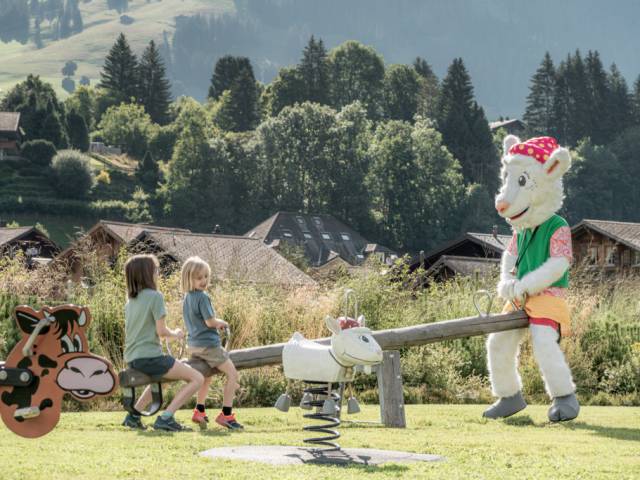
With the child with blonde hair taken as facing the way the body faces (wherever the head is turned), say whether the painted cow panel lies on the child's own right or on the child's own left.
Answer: on the child's own right

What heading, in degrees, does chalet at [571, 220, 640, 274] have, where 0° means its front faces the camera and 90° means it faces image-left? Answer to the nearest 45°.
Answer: approximately 45°

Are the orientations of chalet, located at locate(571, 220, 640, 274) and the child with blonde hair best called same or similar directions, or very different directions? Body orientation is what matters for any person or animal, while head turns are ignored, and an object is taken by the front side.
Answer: very different directions

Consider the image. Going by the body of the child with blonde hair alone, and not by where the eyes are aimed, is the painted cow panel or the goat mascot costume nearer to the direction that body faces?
the goat mascot costume

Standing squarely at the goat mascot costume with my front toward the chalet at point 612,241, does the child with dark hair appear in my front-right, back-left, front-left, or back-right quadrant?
back-left

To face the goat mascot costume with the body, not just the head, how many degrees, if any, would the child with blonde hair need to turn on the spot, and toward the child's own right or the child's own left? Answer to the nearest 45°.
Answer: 0° — they already face it

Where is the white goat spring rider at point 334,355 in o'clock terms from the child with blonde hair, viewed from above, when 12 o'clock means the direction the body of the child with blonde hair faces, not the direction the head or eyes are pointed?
The white goat spring rider is roughly at 2 o'clock from the child with blonde hair.

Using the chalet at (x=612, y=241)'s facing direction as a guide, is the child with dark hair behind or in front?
in front

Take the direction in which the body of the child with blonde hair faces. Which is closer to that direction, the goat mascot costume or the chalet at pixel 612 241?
the goat mascot costume

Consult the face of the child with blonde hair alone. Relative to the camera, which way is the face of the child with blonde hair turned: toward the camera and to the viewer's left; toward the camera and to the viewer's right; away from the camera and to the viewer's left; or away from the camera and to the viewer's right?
toward the camera and to the viewer's right

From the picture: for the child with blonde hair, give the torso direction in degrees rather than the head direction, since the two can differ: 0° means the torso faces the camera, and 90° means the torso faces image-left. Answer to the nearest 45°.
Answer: approximately 270°

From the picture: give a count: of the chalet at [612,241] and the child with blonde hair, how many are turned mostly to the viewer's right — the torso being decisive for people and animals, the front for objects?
1

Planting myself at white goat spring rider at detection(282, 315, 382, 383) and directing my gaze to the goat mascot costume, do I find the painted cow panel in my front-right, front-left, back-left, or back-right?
back-left
